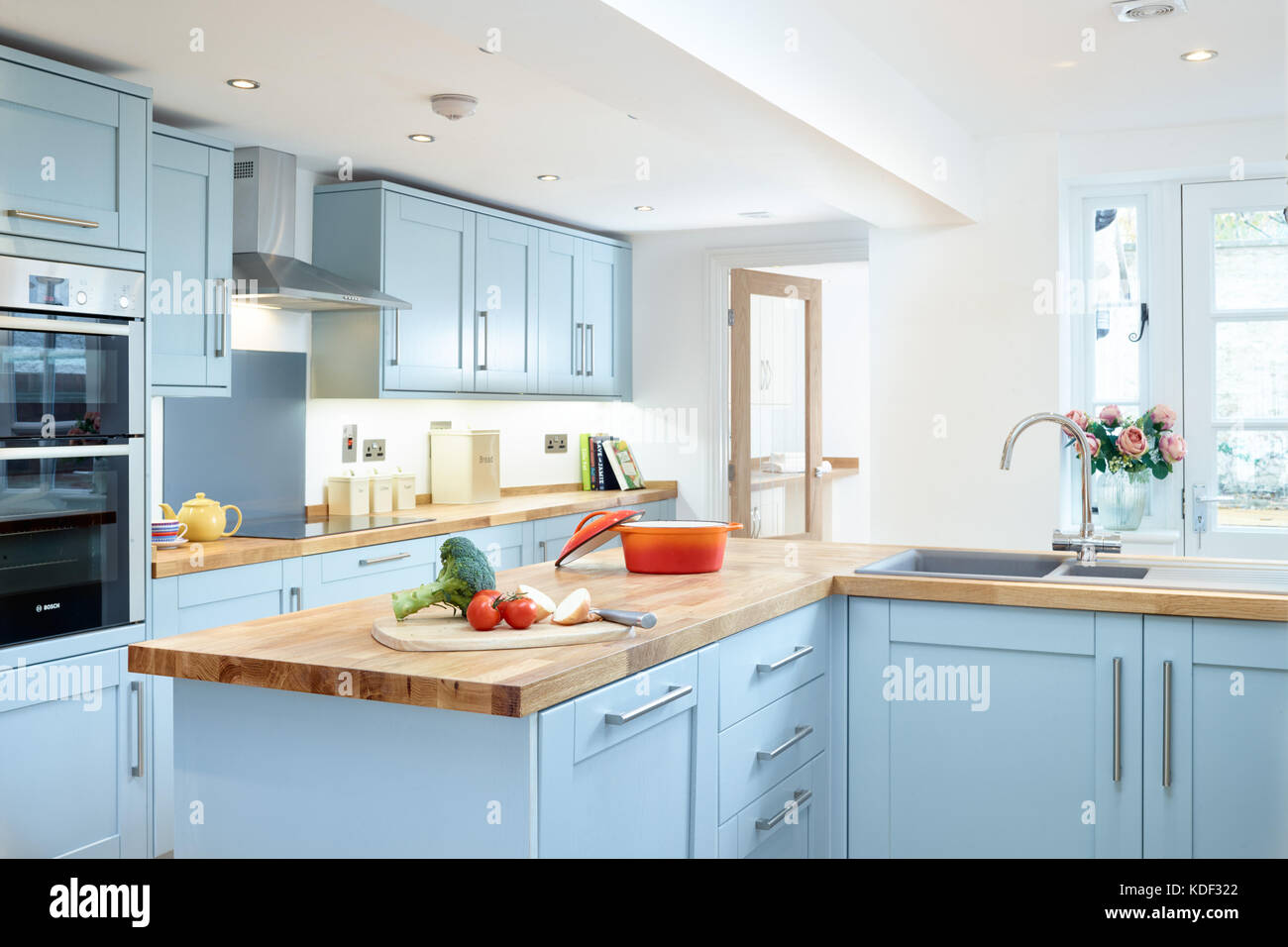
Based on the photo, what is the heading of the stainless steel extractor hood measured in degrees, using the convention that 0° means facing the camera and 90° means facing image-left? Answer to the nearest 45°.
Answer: approximately 315°

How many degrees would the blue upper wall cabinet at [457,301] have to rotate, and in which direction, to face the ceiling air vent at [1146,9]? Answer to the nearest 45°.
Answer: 0° — it already faces it

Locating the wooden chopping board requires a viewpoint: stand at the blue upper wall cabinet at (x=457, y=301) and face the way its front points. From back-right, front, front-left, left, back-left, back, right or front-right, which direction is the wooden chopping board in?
front-right

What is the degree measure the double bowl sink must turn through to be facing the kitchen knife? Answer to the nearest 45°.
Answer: approximately 45° to its right

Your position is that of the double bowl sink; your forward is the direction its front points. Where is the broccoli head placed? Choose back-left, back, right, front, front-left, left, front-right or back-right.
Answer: front-right
